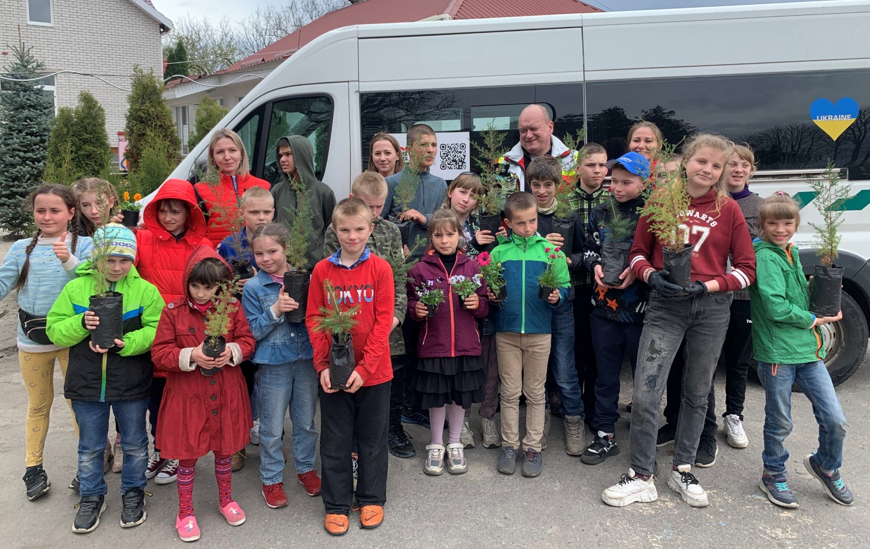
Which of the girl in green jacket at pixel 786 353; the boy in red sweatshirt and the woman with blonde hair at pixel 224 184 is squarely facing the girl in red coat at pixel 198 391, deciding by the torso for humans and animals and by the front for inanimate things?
the woman with blonde hair

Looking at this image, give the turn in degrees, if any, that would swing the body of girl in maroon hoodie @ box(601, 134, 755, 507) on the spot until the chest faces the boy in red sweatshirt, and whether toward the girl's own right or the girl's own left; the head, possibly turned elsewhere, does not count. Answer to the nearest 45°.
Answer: approximately 45° to the girl's own right

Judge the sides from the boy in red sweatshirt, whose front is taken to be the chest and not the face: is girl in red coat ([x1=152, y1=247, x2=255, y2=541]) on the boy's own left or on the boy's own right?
on the boy's own right

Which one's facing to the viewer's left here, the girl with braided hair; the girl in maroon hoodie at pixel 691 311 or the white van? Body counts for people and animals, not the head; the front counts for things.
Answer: the white van

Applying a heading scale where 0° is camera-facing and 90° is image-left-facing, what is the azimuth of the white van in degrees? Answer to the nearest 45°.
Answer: approximately 90°

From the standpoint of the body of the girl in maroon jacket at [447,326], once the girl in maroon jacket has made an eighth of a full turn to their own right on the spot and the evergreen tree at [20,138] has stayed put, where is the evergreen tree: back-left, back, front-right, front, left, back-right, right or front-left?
right

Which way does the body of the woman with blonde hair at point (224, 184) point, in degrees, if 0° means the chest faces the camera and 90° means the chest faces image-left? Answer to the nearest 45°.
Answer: approximately 0°

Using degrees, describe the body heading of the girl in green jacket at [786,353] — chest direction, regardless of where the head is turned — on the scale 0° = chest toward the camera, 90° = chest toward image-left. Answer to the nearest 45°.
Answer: approximately 315°

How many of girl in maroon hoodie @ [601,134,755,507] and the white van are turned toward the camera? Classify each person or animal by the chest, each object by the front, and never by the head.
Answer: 1

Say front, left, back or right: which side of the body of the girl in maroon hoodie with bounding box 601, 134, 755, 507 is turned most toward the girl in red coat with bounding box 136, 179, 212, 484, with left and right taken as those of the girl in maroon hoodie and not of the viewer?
right

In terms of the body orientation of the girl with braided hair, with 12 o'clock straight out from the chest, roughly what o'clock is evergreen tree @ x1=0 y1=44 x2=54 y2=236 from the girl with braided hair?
The evergreen tree is roughly at 6 o'clock from the girl with braided hair.

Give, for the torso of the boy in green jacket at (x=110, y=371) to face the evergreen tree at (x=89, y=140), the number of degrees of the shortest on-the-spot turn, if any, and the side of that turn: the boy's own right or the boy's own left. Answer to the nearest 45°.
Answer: approximately 180°
